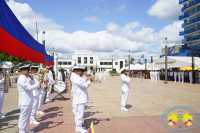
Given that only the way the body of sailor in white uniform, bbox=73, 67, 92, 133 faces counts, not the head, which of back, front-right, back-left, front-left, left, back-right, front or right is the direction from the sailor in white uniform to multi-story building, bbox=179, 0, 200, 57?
front-left

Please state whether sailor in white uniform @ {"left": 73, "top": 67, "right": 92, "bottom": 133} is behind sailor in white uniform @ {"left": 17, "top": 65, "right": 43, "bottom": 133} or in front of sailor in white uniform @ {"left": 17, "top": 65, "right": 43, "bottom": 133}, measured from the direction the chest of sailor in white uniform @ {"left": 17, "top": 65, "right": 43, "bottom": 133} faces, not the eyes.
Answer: in front

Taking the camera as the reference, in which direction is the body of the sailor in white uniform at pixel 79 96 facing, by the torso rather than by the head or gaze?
to the viewer's right

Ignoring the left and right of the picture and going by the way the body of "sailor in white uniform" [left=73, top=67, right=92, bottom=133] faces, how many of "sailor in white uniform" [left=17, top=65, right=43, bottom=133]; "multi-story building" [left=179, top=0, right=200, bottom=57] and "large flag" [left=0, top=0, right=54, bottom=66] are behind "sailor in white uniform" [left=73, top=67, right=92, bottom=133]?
2

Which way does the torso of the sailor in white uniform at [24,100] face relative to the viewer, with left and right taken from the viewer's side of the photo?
facing to the right of the viewer

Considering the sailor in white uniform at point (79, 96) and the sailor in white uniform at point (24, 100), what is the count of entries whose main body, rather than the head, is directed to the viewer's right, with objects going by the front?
2

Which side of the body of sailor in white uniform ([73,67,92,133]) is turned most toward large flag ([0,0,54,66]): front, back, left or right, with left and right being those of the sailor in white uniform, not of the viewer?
back

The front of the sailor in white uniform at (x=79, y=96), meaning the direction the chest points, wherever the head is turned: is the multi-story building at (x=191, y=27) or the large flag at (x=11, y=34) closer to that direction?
the multi-story building

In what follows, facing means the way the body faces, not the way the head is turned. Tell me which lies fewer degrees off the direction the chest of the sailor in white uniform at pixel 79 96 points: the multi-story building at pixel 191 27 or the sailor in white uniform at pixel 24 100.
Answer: the multi-story building
